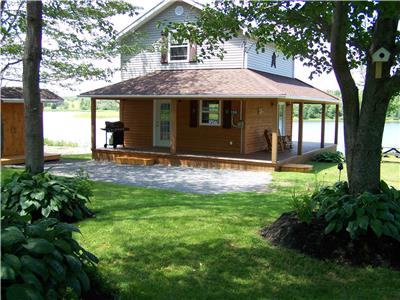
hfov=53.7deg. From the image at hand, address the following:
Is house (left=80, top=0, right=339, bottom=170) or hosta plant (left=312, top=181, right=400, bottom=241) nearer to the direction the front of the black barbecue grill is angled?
the hosta plant

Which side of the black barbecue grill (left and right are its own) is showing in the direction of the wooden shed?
right

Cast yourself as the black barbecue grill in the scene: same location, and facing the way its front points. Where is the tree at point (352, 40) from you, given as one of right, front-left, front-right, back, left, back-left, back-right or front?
front

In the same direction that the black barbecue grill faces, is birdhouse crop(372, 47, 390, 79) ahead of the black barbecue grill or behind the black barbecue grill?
ahead

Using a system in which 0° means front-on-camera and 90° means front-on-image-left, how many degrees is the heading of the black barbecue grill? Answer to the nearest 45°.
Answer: approximately 0°

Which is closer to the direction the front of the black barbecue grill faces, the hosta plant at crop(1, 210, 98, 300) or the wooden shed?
the hosta plant

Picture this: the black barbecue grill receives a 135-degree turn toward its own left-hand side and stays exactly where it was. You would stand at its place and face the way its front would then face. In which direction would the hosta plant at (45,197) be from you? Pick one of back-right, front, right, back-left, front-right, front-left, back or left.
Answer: back-right

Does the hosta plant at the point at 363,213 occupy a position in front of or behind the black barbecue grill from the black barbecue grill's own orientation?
in front

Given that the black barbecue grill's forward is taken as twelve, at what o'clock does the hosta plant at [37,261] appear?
The hosta plant is roughly at 12 o'clock from the black barbecue grill.

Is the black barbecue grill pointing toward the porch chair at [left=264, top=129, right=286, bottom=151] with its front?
no

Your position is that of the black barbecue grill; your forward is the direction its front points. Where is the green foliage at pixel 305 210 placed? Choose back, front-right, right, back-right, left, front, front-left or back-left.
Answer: front

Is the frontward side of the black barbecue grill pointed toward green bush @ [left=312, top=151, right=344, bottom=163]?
no

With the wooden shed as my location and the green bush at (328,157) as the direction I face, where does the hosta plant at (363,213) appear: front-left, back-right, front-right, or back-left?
front-right

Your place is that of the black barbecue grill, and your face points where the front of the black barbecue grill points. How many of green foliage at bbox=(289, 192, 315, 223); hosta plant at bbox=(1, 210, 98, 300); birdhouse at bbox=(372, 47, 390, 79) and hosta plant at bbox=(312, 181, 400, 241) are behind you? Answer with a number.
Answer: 0
